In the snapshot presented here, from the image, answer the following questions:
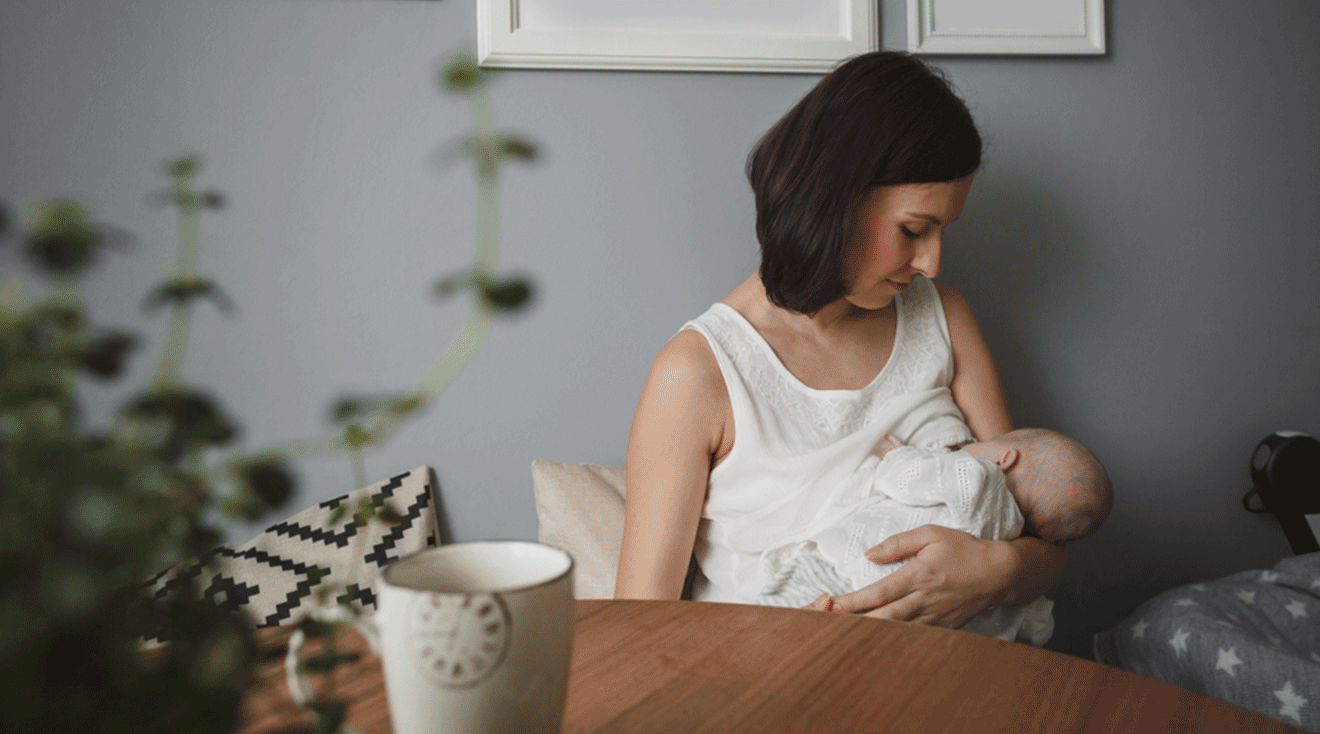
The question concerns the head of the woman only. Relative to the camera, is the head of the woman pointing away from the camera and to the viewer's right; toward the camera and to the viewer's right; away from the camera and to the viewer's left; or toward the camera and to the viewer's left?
toward the camera and to the viewer's right

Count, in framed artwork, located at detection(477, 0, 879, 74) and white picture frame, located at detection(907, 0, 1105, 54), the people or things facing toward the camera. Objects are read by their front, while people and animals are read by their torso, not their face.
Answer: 2

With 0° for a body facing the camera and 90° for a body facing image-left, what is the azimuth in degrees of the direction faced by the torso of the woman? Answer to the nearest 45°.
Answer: approximately 315°

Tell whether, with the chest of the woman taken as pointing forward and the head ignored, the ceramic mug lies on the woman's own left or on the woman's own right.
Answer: on the woman's own right

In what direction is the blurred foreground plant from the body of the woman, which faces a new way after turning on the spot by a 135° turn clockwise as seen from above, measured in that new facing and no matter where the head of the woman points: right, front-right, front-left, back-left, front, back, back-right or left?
left

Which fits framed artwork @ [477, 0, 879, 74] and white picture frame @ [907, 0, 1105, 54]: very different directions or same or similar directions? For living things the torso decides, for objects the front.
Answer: same or similar directions

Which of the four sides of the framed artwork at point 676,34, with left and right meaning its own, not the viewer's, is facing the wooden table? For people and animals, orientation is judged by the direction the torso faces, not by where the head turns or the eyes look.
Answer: front

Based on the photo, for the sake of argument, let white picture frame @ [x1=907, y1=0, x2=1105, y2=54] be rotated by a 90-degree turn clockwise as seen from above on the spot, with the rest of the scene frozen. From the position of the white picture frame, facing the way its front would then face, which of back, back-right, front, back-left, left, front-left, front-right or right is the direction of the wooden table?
left

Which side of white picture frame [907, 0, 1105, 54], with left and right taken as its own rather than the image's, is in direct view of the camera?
front

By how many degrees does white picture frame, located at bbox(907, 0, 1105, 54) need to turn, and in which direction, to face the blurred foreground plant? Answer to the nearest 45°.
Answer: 0° — it already faces it

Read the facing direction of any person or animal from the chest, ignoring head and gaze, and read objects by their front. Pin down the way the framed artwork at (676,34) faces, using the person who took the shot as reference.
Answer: facing the viewer
